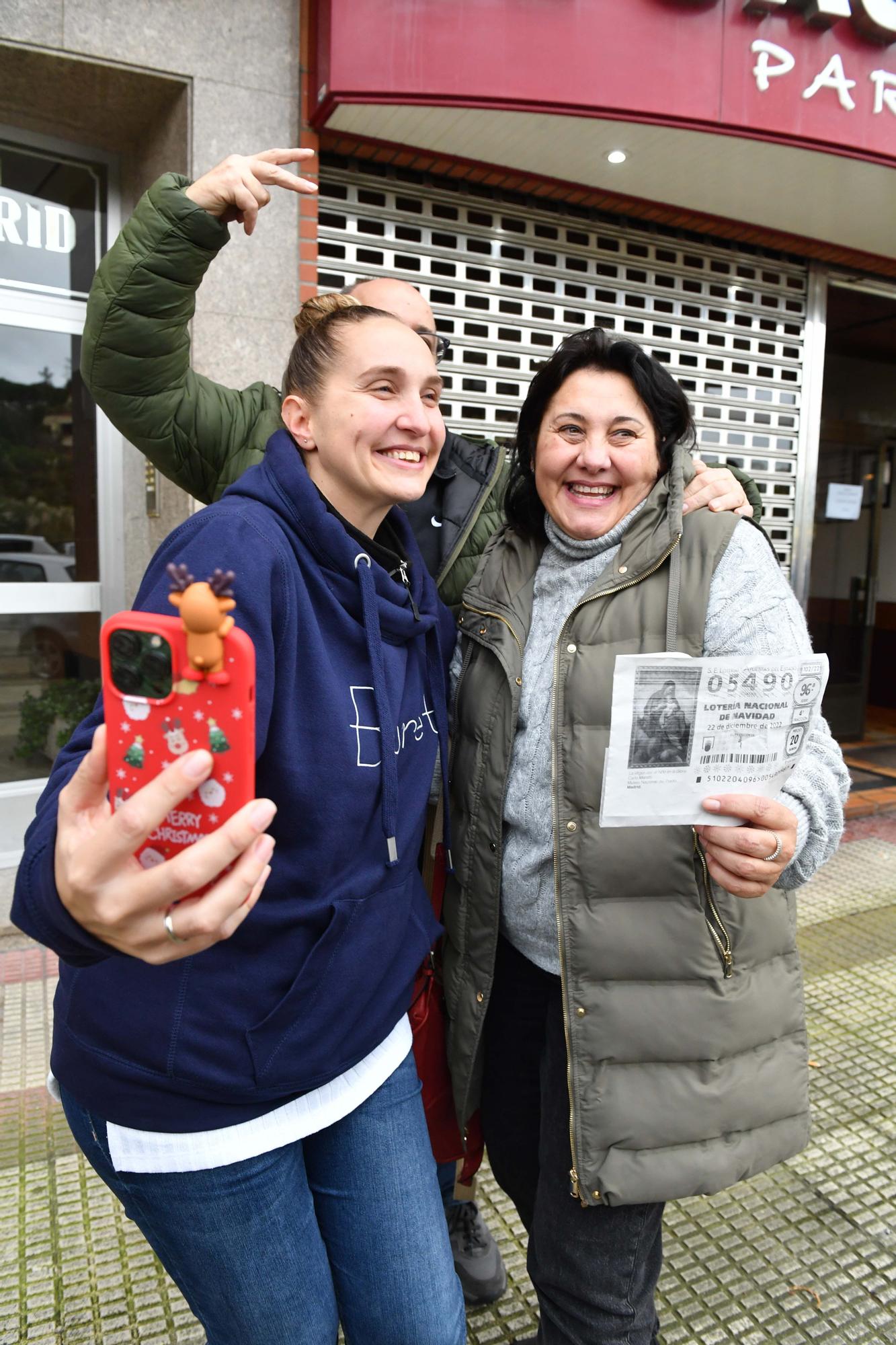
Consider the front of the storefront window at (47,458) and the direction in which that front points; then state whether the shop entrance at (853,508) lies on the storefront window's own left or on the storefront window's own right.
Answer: on the storefront window's own left

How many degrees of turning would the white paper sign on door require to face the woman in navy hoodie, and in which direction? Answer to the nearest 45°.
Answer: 0° — it already faces them

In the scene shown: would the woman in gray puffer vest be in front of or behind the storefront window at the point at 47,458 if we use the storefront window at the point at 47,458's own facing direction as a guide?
in front

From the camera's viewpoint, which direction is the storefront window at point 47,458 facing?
toward the camera

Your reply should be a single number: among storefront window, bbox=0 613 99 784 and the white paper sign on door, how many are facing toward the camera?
2

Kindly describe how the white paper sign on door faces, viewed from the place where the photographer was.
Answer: facing the viewer

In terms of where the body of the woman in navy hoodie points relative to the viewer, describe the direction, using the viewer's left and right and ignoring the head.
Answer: facing the viewer and to the right of the viewer

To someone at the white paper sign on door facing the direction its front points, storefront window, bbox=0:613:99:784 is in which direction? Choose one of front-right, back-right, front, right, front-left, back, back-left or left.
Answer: front-right

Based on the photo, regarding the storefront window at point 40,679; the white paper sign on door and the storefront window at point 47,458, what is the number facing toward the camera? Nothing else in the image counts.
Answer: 3

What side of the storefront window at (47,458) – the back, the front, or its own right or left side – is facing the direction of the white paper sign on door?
left
